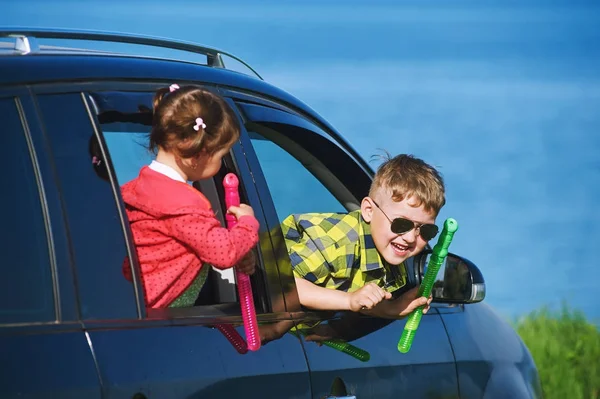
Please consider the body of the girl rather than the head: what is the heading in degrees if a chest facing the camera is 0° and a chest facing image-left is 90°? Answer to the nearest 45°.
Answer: approximately 225°

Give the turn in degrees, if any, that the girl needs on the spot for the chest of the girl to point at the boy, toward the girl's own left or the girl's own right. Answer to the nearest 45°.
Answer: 0° — they already face them

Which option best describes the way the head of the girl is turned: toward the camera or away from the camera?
away from the camera

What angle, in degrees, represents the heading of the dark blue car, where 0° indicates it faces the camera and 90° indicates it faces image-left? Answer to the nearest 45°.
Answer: approximately 225°
